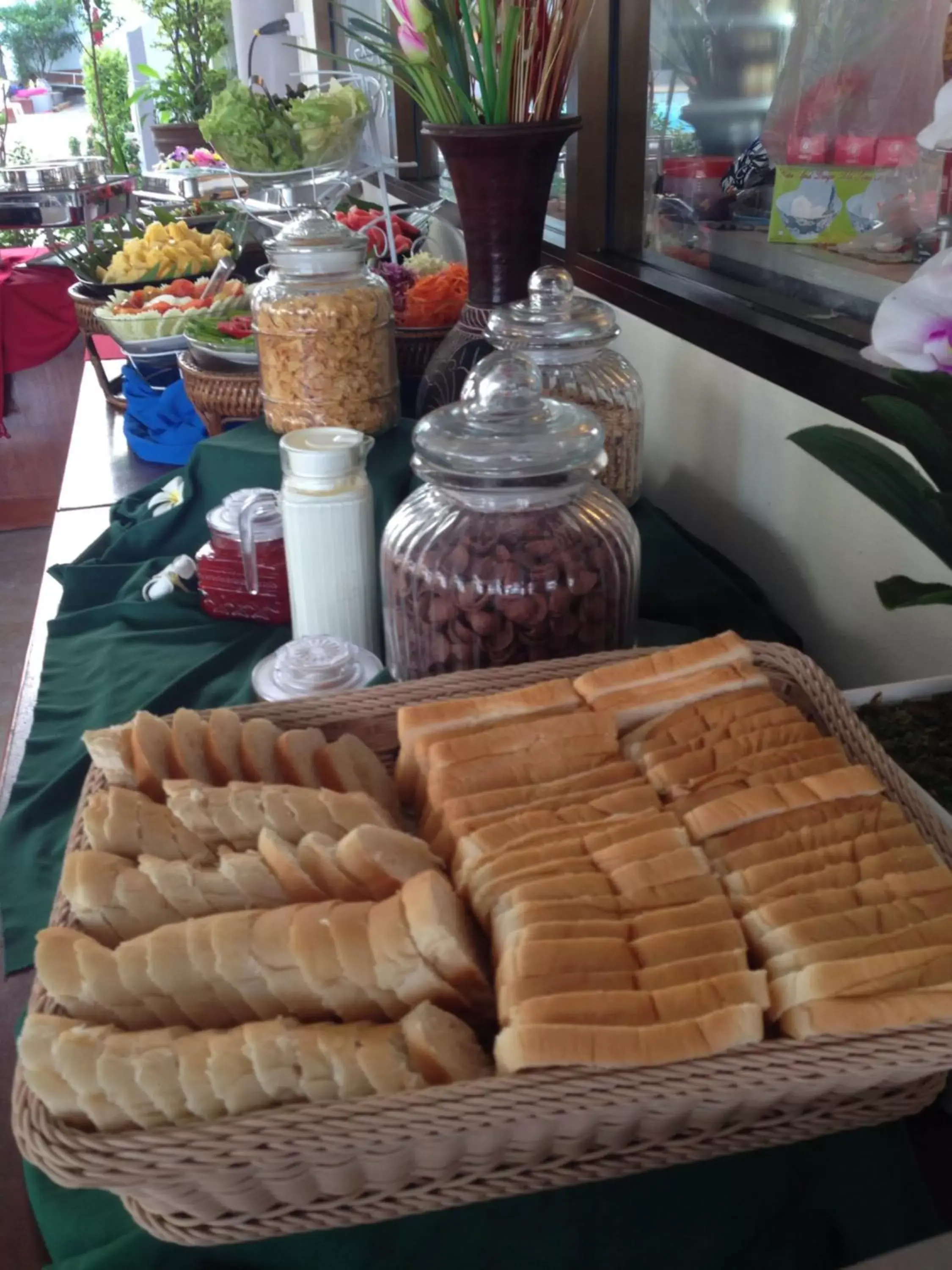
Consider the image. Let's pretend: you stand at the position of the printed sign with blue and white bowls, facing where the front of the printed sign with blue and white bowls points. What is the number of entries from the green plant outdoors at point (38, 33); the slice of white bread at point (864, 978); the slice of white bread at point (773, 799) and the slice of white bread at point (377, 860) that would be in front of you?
3

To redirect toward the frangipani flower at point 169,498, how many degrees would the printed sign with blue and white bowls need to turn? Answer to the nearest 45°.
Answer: approximately 90° to its right

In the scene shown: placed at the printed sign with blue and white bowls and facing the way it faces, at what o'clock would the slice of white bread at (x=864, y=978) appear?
The slice of white bread is roughly at 12 o'clock from the printed sign with blue and white bowls.

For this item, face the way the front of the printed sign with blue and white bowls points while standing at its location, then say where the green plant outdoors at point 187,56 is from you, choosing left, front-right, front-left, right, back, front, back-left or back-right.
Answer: back-right

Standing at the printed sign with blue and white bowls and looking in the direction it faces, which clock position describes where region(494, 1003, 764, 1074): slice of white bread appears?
The slice of white bread is roughly at 12 o'clock from the printed sign with blue and white bowls.

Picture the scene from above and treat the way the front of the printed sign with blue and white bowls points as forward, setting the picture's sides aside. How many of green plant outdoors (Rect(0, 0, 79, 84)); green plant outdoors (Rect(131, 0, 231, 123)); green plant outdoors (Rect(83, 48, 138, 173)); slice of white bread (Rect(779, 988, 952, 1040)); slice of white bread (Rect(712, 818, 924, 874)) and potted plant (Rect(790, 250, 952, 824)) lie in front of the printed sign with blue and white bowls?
3

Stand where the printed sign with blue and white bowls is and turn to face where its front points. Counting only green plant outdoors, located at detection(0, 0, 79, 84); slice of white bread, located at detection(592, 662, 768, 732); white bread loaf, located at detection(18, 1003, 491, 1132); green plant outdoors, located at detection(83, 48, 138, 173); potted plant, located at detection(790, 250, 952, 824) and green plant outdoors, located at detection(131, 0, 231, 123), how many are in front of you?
3

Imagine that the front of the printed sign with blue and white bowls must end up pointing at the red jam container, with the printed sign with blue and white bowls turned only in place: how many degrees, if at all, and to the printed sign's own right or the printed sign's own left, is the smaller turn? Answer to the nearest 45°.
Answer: approximately 45° to the printed sign's own right

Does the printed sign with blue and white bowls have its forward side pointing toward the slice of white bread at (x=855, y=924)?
yes

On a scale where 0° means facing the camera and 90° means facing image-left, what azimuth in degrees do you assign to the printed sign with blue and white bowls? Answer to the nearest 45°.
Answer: approximately 0°

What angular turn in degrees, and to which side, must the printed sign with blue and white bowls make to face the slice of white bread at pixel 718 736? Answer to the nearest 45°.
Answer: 0° — it already faces it
